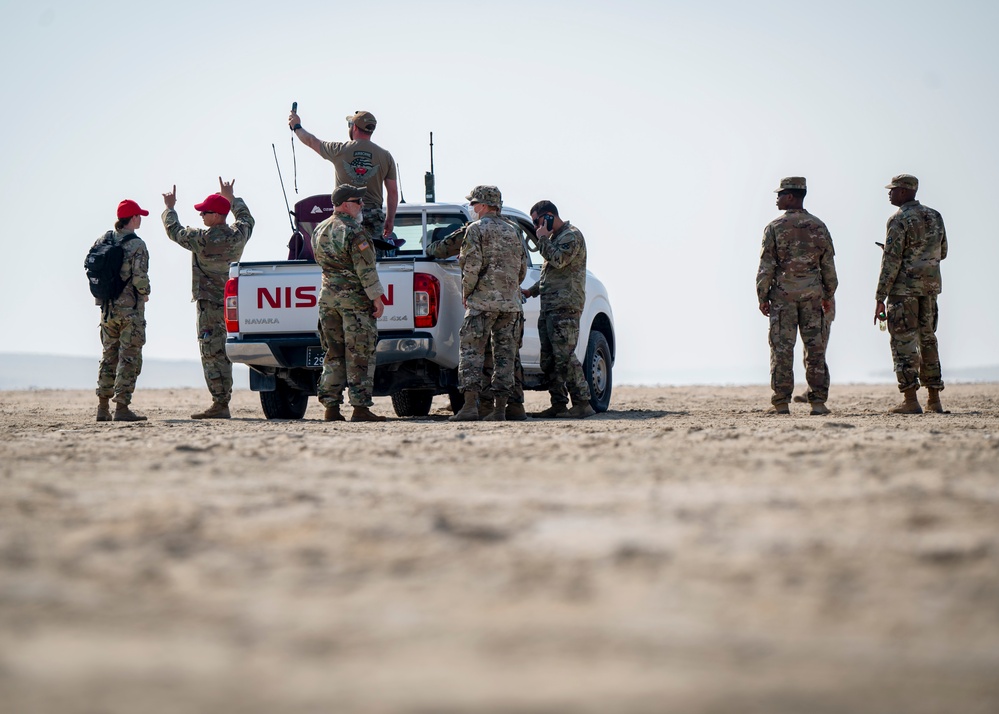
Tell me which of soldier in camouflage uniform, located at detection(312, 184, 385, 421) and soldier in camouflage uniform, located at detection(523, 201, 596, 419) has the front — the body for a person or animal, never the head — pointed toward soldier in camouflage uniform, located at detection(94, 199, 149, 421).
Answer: soldier in camouflage uniform, located at detection(523, 201, 596, 419)

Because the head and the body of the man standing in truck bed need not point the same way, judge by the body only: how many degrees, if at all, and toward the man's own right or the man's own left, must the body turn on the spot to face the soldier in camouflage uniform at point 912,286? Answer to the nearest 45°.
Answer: approximately 135° to the man's own right

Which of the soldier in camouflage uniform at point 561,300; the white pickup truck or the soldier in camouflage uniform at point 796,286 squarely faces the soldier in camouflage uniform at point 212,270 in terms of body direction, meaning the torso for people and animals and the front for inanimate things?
the soldier in camouflage uniform at point 561,300

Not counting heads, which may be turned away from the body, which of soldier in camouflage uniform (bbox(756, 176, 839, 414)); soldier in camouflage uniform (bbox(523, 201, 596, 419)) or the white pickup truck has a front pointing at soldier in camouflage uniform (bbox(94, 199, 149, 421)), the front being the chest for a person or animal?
soldier in camouflage uniform (bbox(523, 201, 596, 419))

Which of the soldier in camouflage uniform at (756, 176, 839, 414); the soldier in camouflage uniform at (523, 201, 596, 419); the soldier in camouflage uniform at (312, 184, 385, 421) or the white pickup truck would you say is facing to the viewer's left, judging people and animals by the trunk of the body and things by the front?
the soldier in camouflage uniform at (523, 201, 596, 419)

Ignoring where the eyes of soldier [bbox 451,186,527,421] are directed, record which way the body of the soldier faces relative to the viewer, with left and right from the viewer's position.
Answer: facing away from the viewer and to the left of the viewer
